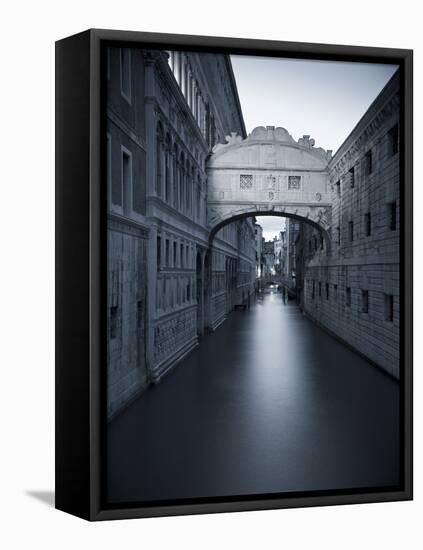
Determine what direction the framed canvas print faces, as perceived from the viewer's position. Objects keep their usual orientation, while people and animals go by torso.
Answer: facing the viewer and to the right of the viewer
